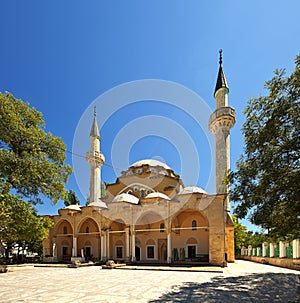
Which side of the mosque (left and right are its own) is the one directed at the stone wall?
left

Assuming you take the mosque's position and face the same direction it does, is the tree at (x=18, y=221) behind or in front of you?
in front

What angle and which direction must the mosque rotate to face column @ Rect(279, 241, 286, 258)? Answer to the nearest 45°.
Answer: approximately 90° to its left

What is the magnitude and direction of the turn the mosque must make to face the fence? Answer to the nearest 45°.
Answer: approximately 90° to its left

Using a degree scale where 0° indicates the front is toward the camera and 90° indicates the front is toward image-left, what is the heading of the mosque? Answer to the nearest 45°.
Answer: approximately 45°

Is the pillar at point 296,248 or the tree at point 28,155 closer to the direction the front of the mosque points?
the tree
